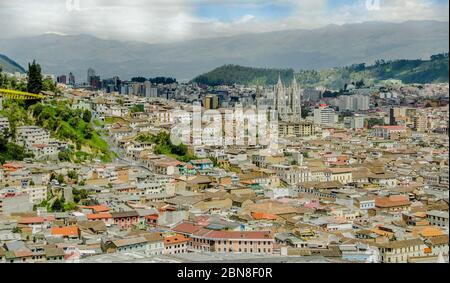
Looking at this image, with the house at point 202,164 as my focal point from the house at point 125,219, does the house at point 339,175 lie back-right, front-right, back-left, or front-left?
front-right

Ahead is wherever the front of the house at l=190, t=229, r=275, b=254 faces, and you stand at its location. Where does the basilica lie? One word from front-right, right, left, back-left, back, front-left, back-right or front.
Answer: back

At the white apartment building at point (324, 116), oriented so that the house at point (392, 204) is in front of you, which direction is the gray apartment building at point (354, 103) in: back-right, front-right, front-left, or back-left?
back-left

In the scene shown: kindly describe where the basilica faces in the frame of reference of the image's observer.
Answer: facing the viewer and to the right of the viewer

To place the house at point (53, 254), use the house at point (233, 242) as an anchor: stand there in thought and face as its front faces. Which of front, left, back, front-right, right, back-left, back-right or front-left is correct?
right

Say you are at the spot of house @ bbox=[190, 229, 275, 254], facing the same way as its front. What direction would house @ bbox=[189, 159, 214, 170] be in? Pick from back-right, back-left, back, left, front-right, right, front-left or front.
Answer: back

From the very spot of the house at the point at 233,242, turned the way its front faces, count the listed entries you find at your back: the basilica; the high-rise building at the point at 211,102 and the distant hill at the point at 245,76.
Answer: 3

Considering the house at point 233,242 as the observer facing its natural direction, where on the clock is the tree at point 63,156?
The tree is roughly at 5 o'clock from the house.

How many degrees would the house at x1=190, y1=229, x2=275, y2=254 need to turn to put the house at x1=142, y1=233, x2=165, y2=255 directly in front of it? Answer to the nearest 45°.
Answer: approximately 90° to its right

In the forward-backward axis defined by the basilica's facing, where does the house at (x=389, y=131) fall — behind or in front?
in front

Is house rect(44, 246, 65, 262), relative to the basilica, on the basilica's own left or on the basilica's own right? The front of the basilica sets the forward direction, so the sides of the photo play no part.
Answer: on the basilica's own right

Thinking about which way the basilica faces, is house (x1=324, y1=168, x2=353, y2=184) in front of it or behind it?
in front

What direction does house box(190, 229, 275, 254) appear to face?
toward the camera

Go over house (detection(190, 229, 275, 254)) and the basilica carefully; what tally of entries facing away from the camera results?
0
